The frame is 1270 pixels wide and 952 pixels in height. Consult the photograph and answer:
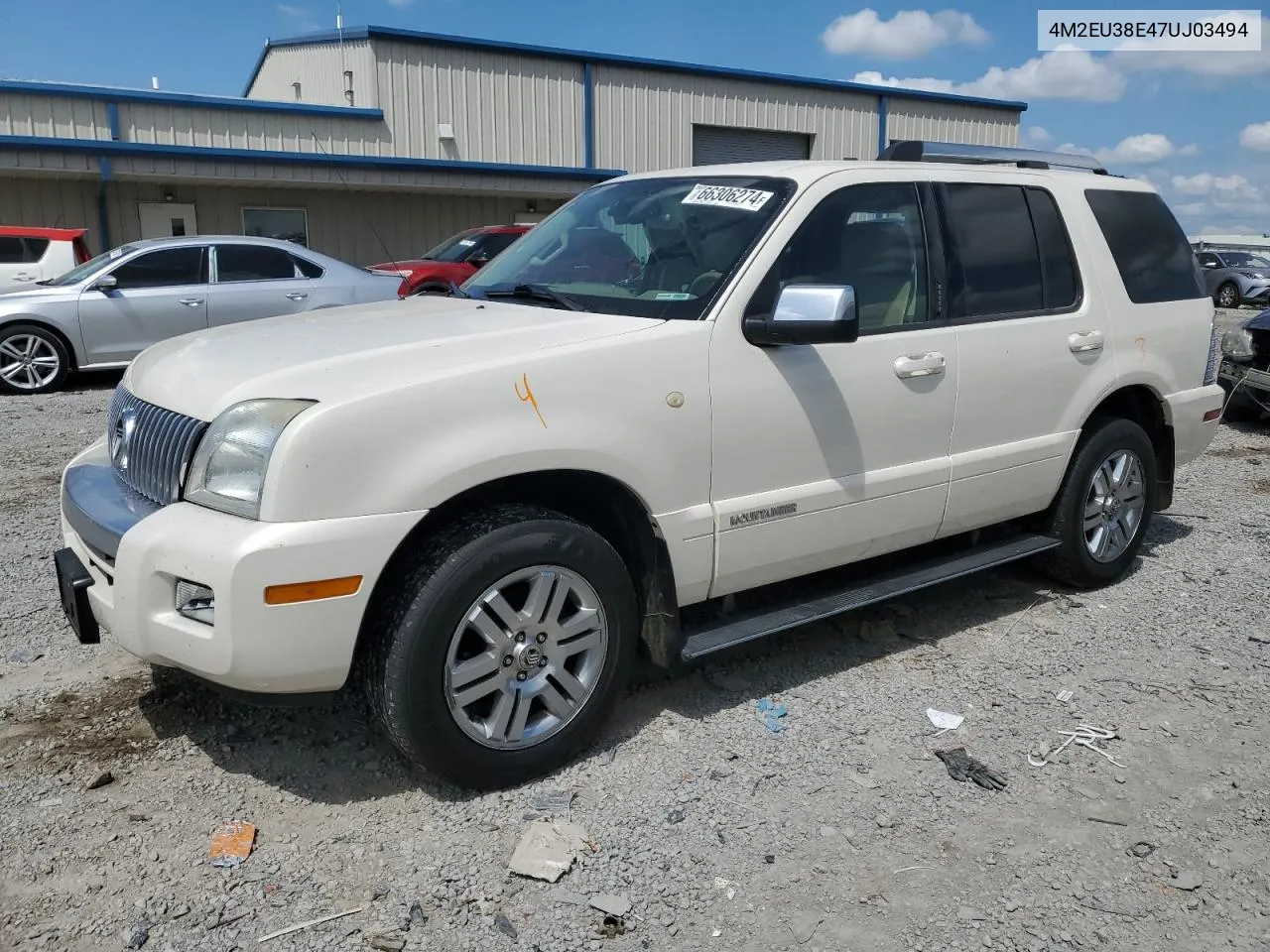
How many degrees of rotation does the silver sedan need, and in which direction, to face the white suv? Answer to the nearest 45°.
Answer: approximately 90° to its left

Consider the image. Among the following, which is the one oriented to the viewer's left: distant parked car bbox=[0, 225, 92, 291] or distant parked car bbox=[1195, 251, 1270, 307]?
distant parked car bbox=[0, 225, 92, 291]

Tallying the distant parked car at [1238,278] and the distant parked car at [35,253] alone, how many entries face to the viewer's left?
1

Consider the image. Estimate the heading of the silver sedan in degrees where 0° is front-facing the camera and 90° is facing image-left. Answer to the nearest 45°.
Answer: approximately 90°

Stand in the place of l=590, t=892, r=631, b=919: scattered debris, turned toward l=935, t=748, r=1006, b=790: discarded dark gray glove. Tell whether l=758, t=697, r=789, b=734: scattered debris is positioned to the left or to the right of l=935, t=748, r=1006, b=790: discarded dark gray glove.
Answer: left

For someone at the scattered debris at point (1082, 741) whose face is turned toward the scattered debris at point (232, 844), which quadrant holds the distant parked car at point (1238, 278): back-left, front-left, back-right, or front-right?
back-right

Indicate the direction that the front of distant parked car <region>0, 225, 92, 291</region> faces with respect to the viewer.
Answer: facing to the left of the viewer

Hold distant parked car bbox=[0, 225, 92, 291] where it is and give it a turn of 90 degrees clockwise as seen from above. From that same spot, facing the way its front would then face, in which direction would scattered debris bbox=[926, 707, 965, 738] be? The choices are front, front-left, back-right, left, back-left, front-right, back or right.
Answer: back

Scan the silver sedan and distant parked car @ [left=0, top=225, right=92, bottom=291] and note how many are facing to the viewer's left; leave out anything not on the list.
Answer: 2

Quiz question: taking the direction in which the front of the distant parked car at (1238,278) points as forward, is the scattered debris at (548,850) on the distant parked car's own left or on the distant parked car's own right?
on the distant parked car's own right

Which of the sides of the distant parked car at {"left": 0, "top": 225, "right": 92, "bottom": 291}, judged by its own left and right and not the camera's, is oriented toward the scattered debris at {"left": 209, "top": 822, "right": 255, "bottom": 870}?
left

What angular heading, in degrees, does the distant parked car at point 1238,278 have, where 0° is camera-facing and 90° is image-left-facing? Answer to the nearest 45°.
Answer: approximately 315°

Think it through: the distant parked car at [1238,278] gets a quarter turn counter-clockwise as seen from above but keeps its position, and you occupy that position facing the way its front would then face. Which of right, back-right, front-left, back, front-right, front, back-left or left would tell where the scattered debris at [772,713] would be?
back-right

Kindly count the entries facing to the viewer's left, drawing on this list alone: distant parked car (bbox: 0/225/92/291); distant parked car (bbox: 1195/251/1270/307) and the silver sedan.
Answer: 2

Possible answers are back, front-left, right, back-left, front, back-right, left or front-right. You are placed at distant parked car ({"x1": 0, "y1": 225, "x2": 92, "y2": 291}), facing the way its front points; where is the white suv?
left
